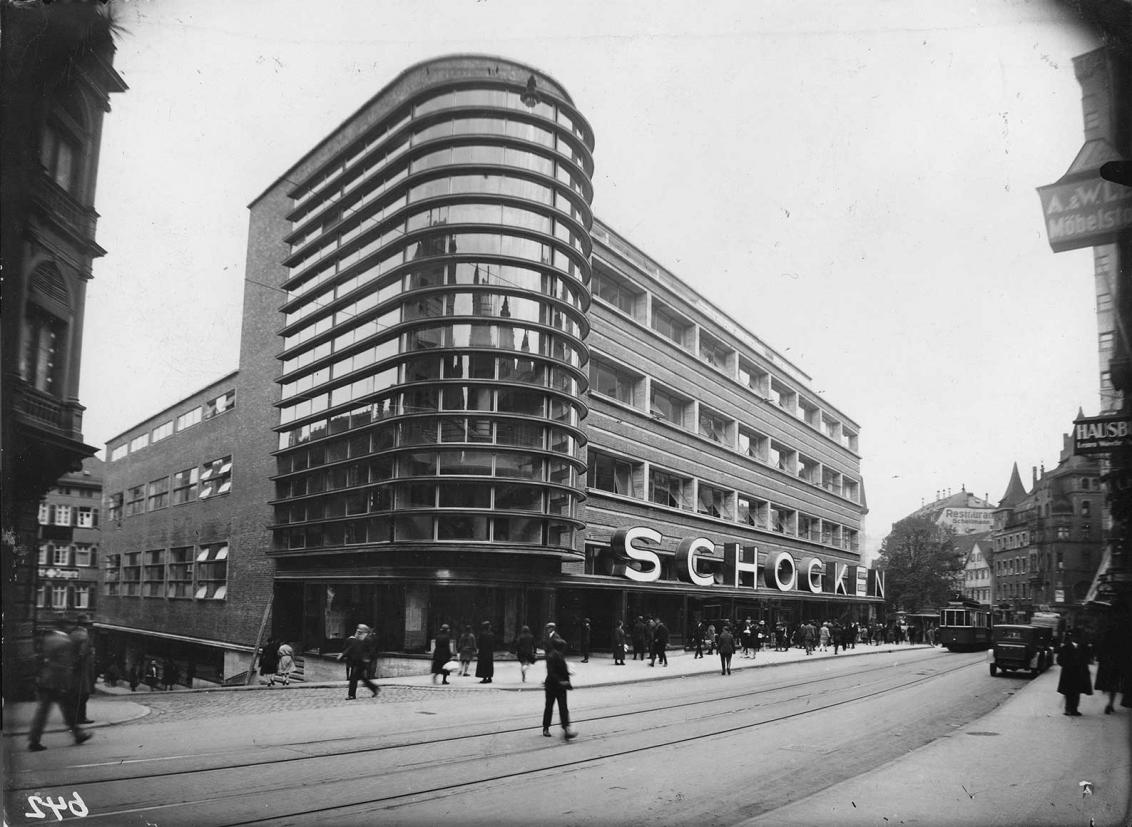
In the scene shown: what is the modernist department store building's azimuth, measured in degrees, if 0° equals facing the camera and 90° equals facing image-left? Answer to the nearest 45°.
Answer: approximately 315°

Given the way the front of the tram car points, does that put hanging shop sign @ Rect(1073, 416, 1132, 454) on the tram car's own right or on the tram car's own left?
on the tram car's own left

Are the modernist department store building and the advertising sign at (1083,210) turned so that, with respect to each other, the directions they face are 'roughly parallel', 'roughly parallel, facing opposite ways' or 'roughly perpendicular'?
roughly perpendicular

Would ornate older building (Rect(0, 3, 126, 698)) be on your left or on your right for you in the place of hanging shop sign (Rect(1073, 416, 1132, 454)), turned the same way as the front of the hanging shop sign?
on your right

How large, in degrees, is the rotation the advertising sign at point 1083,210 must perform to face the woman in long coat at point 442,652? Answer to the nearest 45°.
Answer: approximately 90° to its right

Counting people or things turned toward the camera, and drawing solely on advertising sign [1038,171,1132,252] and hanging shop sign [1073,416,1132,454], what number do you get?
2

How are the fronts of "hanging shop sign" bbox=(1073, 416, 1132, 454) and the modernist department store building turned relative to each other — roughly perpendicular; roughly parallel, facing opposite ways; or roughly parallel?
roughly perpendicular

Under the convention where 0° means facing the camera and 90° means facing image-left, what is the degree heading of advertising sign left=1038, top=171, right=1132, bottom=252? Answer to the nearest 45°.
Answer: approximately 0°
